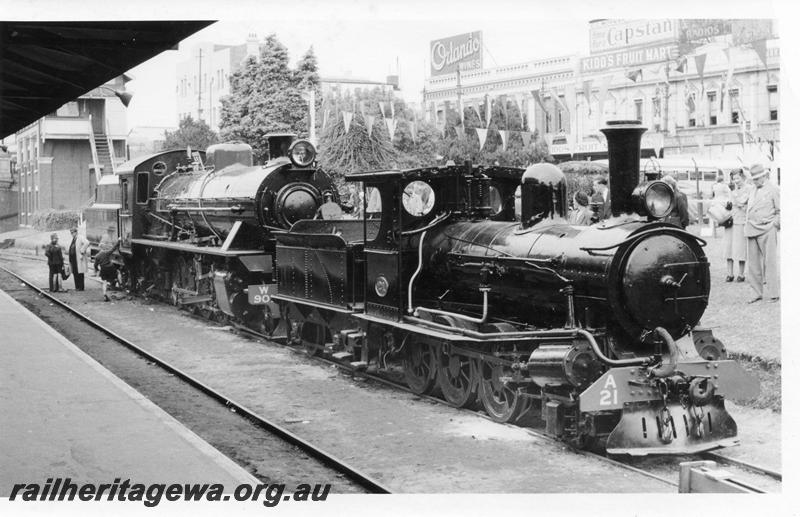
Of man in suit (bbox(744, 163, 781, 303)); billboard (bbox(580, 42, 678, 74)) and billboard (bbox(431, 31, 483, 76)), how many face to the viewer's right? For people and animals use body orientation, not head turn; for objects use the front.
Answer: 0

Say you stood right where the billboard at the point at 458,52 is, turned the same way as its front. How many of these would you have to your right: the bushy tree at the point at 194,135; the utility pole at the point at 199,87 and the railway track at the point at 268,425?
2

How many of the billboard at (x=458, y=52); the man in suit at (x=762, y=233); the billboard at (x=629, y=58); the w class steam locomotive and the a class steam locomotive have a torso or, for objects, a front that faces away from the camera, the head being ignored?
0

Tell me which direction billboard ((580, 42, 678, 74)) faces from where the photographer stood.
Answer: facing the viewer and to the left of the viewer

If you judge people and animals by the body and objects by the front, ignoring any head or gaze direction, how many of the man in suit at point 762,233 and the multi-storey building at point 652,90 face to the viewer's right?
0

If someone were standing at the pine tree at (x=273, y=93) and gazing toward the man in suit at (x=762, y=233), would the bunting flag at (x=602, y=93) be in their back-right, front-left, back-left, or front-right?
front-left

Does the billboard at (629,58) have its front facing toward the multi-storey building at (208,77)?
no

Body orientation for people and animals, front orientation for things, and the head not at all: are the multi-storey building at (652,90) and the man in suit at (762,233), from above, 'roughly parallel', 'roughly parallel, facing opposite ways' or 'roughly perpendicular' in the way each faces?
roughly parallel

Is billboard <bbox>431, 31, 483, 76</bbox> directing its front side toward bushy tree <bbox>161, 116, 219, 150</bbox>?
no

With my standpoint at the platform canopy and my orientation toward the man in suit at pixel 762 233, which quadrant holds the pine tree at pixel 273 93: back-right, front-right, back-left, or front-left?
front-left

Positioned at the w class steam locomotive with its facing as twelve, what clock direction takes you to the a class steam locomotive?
A class steam locomotive is roughly at 1 o'clock from the w class steam locomotive.

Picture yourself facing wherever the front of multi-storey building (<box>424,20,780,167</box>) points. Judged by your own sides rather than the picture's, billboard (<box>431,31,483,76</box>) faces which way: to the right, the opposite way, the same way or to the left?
the same way

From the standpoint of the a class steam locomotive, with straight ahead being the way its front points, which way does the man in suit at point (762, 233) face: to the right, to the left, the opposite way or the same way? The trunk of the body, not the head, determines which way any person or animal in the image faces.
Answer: to the right

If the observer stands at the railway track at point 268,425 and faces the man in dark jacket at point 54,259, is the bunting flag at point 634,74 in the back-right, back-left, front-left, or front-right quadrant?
front-right

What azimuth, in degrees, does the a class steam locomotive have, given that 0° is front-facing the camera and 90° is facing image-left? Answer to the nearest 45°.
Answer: approximately 315°

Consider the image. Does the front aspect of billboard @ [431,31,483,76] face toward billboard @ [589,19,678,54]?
no
